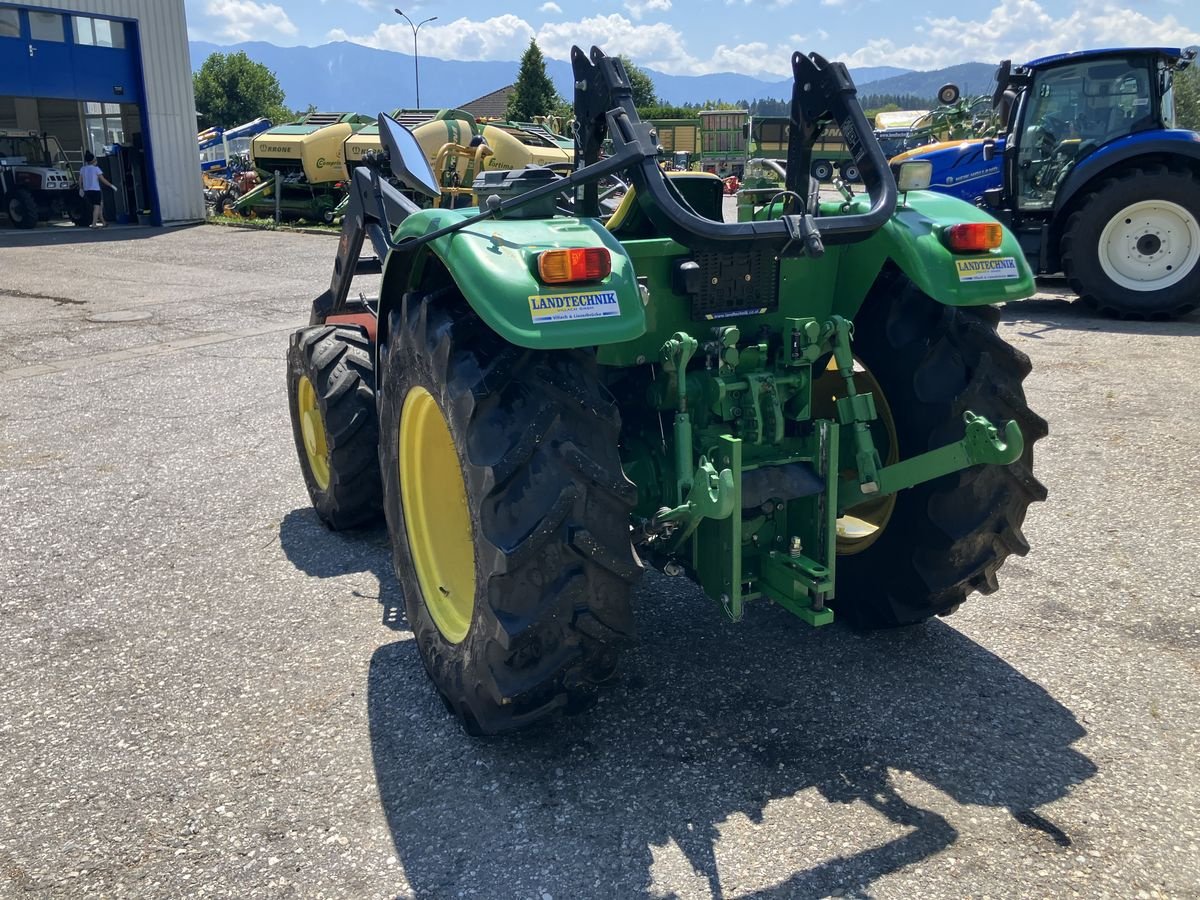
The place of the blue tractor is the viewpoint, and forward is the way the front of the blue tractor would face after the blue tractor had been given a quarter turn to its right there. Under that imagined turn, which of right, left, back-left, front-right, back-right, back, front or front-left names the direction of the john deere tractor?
back

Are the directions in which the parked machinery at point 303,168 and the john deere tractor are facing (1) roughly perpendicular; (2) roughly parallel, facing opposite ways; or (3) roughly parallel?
roughly perpendicular

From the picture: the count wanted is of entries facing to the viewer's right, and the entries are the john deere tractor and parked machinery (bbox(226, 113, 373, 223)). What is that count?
0

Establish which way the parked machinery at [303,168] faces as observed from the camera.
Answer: facing the viewer and to the left of the viewer

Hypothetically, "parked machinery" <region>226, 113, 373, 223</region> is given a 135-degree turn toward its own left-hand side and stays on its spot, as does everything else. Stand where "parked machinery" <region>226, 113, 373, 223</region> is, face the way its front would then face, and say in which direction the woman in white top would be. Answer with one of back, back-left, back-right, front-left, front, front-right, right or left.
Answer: back

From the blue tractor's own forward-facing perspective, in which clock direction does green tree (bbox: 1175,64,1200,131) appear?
The green tree is roughly at 3 o'clock from the blue tractor.

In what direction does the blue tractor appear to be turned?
to the viewer's left

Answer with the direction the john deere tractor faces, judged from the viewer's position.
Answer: facing away from the viewer and to the left of the viewer

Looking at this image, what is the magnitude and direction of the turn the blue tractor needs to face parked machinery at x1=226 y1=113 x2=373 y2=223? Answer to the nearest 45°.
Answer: approximately 45° to its right

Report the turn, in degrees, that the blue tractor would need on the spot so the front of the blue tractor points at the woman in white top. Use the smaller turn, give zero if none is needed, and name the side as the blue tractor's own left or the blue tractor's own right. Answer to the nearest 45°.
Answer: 0° — it already faces them

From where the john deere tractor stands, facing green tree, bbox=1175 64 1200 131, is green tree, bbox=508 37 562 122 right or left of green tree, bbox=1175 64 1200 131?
left

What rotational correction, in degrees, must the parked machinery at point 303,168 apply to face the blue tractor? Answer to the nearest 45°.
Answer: approximately 90° to its left

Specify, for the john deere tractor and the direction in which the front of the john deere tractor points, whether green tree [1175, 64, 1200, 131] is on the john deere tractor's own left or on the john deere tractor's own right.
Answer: on the john deere tractor's own right

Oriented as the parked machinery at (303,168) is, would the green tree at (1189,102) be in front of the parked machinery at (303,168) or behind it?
behind

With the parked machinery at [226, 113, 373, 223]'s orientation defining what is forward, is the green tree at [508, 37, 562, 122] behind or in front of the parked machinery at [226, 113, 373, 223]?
behind

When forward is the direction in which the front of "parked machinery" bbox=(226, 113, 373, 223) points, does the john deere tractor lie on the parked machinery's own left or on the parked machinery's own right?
on the parked machinery's own left
